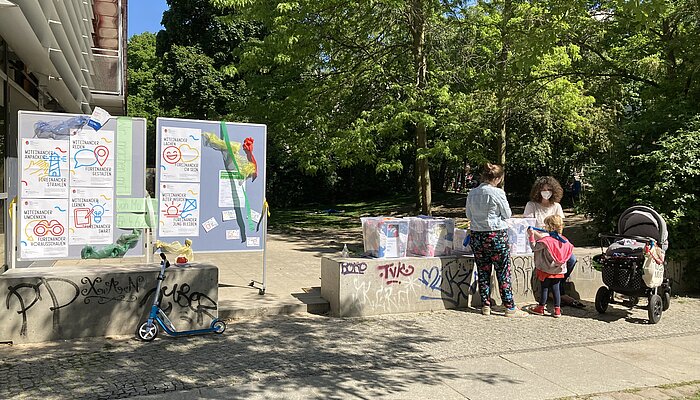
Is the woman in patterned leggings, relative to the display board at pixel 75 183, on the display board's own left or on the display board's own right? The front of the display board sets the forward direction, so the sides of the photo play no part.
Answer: on the display board's own left

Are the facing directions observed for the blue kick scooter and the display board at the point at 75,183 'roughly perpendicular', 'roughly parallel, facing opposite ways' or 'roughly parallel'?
roughly perpendicular

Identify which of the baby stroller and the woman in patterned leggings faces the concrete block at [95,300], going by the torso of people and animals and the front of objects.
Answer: the baby stroller

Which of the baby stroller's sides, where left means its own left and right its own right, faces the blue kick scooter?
front

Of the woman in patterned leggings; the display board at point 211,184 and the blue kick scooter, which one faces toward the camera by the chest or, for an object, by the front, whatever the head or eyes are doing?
the display board

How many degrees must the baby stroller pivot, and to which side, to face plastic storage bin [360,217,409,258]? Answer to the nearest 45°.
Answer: approximately 45° to its right

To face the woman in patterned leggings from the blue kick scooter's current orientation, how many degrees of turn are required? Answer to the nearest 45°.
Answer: approximately 180°

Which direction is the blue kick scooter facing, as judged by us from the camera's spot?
facing to the left of the viewer

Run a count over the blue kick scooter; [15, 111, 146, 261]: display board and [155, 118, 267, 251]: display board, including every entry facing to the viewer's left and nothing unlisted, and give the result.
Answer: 1

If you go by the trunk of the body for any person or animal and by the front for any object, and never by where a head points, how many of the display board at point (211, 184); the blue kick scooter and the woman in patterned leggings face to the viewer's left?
1

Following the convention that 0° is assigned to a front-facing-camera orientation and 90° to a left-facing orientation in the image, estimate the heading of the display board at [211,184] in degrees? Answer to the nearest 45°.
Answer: approximately 0°

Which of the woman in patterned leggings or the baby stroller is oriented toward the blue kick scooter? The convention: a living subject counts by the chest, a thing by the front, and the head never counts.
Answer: the baby stroller

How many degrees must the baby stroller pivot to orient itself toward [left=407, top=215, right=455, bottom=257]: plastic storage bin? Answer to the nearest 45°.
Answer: approximately 45° to its right

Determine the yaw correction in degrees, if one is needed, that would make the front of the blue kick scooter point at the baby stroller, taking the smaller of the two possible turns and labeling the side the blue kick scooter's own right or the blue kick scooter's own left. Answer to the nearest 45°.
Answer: approximately 180°

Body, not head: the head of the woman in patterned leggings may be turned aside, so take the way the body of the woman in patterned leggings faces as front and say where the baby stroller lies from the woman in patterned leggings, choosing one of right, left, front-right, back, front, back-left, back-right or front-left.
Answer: front-right

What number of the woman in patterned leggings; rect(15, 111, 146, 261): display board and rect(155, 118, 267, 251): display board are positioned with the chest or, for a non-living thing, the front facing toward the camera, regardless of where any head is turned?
2
